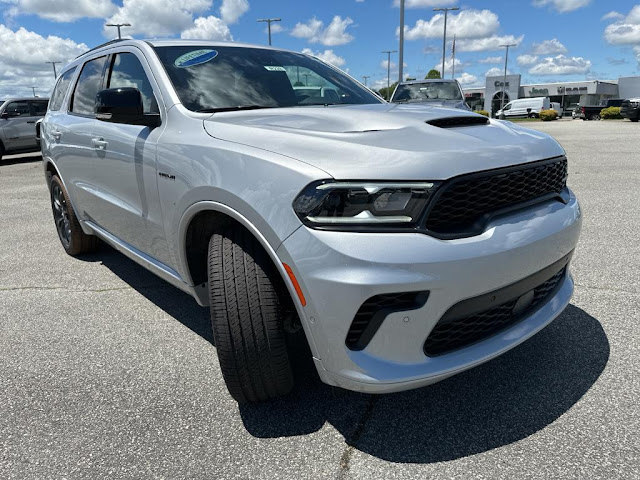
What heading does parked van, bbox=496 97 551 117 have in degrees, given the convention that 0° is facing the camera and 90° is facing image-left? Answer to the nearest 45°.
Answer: approximately 90°

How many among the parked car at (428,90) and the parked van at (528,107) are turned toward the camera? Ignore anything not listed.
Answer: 1

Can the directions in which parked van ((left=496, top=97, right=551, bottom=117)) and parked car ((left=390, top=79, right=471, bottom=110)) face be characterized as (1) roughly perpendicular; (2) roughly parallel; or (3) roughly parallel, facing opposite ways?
roughly perpendicular

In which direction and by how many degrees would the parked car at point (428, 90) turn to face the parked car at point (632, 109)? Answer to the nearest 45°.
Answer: approximately 135° to its left

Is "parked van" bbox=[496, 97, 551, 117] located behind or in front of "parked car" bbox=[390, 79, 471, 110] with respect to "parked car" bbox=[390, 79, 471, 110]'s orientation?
behind

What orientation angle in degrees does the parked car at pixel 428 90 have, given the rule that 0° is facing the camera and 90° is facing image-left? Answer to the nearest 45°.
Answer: approximately 0°

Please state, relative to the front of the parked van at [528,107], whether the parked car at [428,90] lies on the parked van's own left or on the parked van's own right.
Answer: on the parked van's own left
